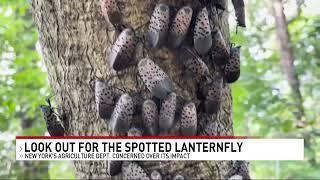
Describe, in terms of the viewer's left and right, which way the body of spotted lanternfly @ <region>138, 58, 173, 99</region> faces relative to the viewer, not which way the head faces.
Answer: facing away from the viewer and to the left of the viewer

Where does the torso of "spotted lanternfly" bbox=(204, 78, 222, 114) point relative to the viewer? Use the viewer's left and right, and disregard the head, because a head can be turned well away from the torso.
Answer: facing away from the viewer

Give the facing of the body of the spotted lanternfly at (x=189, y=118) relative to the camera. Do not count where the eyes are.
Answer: away from the camera

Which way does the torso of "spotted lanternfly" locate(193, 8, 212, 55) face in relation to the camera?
away from the camera

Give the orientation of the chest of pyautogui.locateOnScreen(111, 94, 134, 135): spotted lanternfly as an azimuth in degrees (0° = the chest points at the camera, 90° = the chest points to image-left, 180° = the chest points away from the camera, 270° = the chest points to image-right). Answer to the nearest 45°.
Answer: approximately 180°

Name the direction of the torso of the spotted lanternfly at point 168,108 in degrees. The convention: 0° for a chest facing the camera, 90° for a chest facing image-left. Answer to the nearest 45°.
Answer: approximately 180°

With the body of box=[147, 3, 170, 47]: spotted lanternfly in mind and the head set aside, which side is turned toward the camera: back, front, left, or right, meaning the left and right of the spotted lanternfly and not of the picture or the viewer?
back

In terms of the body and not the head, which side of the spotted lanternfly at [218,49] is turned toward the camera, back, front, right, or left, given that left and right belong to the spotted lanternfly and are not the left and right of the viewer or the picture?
back

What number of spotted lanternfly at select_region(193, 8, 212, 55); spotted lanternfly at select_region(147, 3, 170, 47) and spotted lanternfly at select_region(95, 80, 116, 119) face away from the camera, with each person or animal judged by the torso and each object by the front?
3
